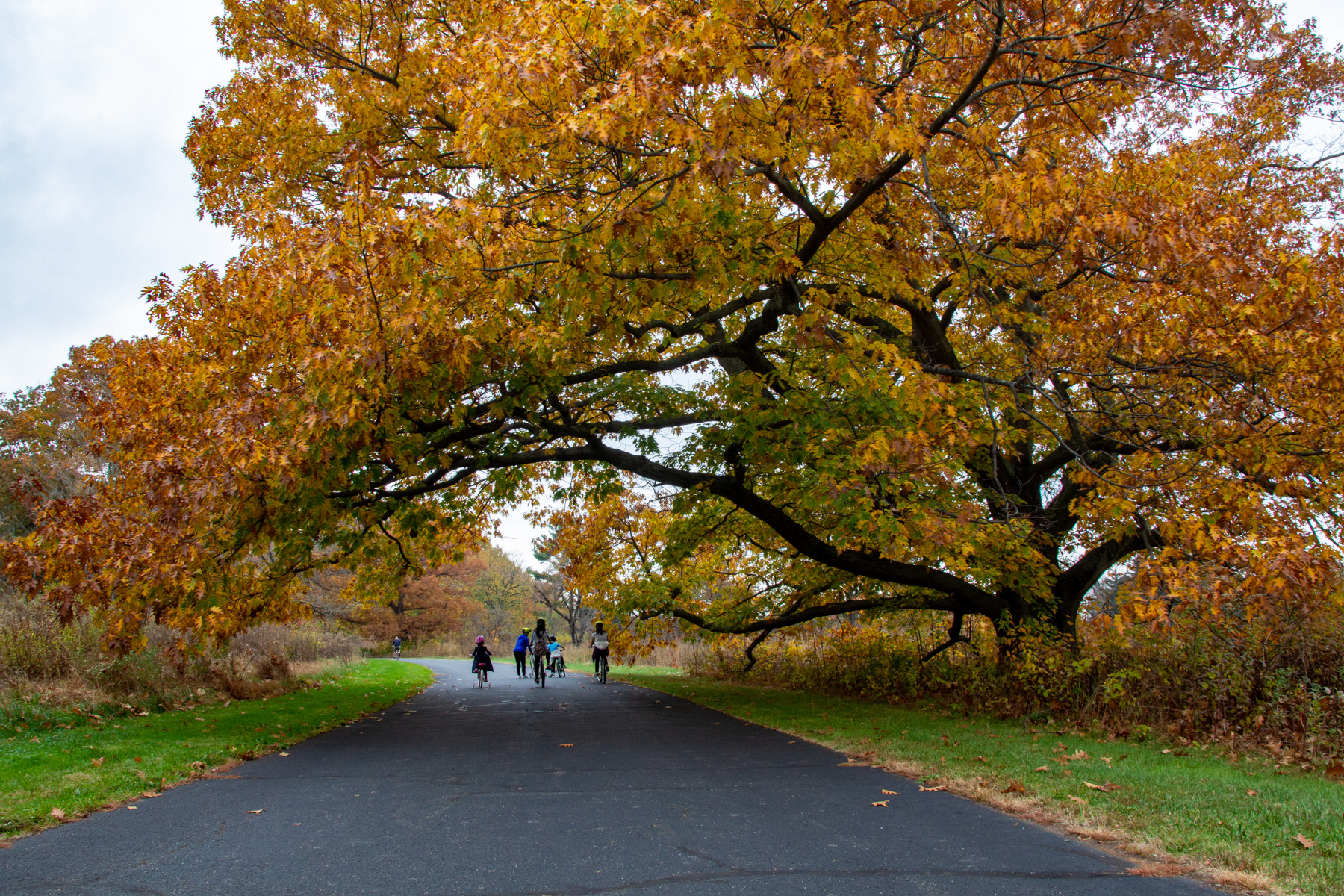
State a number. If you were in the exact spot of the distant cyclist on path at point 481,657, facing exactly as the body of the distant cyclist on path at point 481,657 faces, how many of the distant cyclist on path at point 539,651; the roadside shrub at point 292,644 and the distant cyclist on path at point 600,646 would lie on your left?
1

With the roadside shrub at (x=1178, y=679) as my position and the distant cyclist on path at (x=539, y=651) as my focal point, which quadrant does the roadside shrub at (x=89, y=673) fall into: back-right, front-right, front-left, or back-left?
front-left

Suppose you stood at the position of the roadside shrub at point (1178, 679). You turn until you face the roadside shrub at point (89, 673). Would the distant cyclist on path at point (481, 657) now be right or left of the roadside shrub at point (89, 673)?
right

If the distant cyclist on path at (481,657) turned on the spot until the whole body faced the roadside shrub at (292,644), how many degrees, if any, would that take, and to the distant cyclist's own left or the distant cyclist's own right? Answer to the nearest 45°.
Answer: approximately 90° to the distant cyclist's own left

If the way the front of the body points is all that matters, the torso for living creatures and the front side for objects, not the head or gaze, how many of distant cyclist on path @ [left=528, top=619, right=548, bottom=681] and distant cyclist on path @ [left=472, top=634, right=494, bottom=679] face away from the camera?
2

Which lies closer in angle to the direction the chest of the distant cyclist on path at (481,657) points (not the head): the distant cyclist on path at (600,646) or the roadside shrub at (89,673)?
the distant cyclist on path

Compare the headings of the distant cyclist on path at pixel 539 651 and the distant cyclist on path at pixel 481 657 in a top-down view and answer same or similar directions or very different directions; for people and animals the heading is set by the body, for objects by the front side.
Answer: same or similar directions

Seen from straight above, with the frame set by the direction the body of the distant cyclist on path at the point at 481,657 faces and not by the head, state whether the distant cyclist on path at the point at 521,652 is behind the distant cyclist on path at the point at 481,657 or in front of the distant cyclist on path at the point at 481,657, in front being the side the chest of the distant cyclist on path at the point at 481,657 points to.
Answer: in front

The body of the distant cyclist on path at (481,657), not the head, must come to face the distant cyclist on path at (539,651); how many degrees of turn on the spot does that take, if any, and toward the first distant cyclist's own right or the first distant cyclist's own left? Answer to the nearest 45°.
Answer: approximately 45° to the first distant cyclist's own right

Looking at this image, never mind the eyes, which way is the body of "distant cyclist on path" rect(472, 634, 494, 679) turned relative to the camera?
away from the camera

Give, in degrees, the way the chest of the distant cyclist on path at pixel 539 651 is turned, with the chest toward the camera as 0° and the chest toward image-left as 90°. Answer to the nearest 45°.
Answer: approximately 180°
